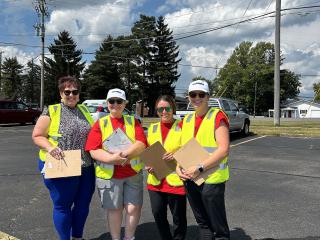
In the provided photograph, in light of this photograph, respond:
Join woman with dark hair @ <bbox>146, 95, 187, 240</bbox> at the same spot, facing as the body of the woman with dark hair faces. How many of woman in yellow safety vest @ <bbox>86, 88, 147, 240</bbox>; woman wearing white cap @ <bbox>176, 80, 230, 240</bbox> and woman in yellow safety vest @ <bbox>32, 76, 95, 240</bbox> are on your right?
2

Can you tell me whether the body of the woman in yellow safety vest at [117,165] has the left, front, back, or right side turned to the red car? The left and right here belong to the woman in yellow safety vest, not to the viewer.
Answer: back

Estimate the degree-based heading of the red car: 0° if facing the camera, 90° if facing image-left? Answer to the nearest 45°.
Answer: approximately 270°

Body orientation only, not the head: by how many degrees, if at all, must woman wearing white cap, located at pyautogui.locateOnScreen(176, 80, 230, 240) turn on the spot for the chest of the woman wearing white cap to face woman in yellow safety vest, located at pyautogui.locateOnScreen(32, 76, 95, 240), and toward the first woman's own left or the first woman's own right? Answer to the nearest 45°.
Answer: approximately 45° to the first woman's own right

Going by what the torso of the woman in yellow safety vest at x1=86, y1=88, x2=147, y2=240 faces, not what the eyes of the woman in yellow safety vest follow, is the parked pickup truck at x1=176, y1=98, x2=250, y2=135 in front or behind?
behind

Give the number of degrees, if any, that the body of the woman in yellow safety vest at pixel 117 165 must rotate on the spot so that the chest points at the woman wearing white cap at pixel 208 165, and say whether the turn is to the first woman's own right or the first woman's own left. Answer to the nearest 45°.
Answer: approximately 45° to the first woman's own left

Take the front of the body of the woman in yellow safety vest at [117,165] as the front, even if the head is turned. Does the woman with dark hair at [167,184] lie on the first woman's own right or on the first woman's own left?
on the first woman's own left

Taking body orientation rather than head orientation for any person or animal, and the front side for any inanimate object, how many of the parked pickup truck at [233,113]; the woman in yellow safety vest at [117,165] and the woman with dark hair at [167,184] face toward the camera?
2
